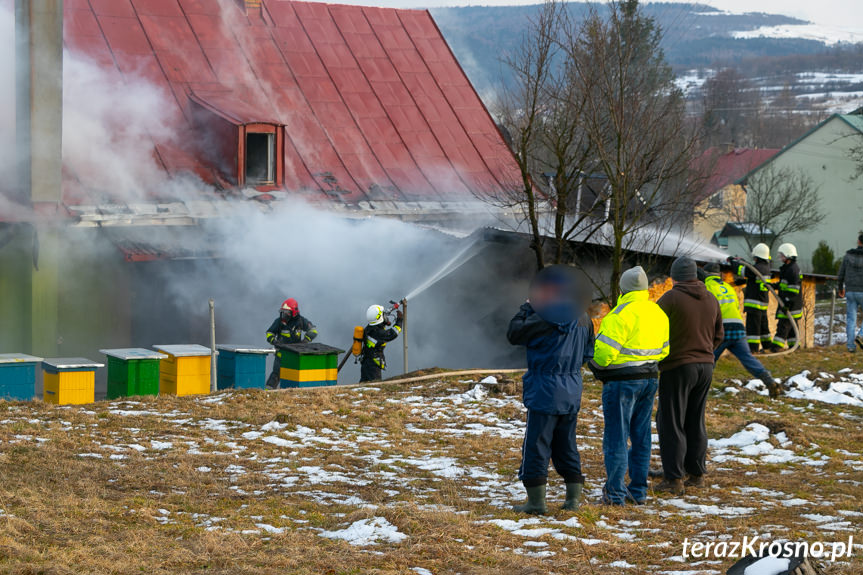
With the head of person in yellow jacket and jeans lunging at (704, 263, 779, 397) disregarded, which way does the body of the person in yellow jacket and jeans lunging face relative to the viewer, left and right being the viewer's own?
facing away from the viewer and to the left of the viewer

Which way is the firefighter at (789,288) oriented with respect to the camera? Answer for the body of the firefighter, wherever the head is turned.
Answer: to the viewer's left

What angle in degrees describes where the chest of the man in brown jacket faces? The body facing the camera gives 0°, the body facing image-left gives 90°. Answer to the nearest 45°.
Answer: approximately 135°

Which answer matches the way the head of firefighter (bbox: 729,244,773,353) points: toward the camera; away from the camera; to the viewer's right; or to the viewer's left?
to the viewer's left

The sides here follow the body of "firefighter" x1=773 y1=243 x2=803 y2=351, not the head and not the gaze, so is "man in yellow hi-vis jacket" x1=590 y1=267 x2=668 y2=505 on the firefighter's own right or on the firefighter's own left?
on the firefighter's own left

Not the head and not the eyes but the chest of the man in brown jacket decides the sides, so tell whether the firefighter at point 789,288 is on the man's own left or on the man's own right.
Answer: on the man's own right

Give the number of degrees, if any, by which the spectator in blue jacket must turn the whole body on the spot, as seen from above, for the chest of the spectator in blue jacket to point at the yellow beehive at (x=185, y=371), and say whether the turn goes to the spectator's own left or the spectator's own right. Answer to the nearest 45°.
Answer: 0° — they already face it

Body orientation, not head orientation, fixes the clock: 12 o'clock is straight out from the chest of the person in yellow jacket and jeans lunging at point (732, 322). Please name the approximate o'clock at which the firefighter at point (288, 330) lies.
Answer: the firefighter at point (288, 330) is roughly at 11 o'clock from the person in yellow jacket and jeans lunging at point (732, 322).

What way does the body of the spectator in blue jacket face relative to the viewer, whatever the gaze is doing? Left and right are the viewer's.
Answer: facing away from the viewer and to the left of the viewer
